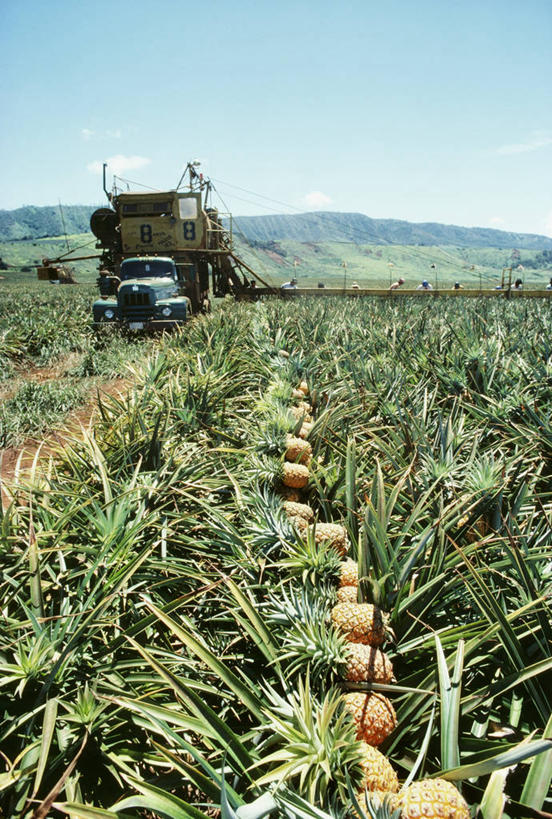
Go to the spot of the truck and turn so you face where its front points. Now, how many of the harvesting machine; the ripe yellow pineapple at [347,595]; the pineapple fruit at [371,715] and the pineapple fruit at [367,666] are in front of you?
3

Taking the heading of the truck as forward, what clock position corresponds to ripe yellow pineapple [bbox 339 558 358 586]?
The ripe yellow pineapple is roughly at 12 o'clock from the truck.

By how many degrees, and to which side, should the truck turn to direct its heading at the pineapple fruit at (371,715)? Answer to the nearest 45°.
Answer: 0° — it already faces it

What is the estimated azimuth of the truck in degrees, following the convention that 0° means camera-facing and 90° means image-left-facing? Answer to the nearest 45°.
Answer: approximately 0°

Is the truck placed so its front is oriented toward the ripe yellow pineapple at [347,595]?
yes

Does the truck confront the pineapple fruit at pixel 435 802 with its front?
yes

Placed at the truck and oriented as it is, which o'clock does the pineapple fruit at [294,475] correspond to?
The pineapple fruit is roughly at 12 o'clock from the truck.

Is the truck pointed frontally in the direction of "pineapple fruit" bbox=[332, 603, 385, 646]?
yes

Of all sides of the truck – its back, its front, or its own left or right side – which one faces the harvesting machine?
back
